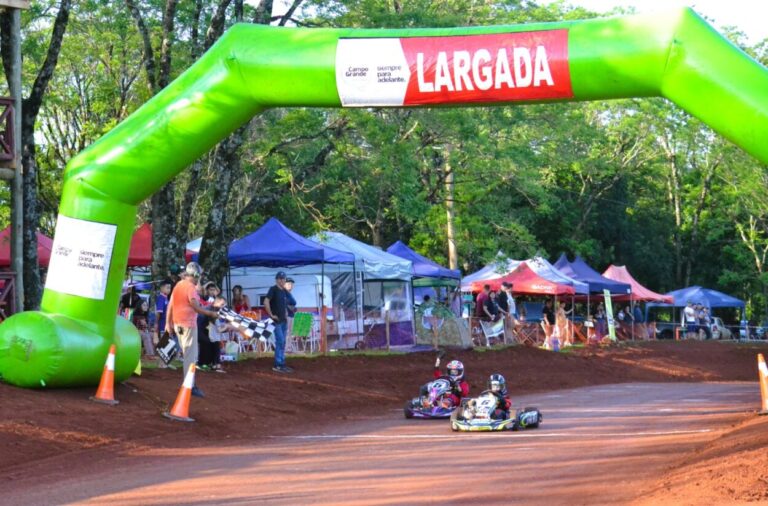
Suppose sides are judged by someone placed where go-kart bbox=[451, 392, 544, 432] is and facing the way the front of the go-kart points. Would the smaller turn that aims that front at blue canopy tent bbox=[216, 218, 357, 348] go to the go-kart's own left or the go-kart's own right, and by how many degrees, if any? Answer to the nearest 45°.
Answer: approximately 90° to the go-kart's own right

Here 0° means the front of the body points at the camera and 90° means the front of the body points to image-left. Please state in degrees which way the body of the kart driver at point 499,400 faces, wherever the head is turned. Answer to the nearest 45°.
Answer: approximately 45°

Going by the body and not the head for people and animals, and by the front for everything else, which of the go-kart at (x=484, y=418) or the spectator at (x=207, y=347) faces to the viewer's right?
the spectator

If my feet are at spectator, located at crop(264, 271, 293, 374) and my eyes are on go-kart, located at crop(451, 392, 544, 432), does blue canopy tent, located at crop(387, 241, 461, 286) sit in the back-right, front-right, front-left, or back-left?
back-left
